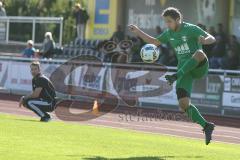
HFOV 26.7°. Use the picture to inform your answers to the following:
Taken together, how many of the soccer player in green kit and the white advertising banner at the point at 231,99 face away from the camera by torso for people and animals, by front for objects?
0

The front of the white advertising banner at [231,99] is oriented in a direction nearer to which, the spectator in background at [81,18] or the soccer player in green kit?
the soccer player in green kit

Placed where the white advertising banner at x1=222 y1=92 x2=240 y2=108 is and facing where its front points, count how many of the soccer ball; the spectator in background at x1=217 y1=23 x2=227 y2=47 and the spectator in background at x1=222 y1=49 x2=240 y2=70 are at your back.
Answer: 2

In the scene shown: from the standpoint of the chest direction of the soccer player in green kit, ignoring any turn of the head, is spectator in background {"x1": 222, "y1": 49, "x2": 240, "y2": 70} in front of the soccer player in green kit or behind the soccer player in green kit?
behind

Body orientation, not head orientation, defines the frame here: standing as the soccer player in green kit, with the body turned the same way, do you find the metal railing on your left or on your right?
on your right

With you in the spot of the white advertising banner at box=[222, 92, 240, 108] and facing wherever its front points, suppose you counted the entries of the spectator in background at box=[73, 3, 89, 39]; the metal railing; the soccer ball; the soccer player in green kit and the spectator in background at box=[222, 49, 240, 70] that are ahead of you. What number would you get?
2

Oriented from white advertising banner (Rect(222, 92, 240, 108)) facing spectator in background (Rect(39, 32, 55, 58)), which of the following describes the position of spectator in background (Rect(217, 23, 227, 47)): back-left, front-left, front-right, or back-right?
front-right

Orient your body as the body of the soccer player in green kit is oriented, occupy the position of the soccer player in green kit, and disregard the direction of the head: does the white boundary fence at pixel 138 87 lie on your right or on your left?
on your right

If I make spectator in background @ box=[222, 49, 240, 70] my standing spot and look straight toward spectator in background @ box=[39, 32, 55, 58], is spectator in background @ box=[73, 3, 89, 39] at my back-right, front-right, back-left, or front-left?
front-right

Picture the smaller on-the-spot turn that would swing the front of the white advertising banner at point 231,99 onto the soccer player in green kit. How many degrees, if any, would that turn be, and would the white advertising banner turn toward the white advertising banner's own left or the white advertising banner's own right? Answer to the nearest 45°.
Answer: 0° — it already faces them

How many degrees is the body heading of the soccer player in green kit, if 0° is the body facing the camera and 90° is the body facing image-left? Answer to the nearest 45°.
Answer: approximately 45°

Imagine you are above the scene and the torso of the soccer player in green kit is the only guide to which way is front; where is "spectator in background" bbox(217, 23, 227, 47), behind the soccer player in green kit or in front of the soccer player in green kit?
behind

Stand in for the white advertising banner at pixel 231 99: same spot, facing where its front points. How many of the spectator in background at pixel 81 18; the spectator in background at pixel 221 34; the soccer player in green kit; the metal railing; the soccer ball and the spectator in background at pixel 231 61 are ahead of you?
2

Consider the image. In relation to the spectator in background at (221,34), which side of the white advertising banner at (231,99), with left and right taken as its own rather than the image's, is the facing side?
back

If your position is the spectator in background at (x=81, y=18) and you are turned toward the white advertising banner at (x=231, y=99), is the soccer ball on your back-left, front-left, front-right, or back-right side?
front-right

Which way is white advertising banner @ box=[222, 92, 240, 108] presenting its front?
toward the camera

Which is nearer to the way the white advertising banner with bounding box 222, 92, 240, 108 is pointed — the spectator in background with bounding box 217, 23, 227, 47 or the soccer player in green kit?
the soccer player in green kit

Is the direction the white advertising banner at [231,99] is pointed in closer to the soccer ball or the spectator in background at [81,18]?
the soccer ball
